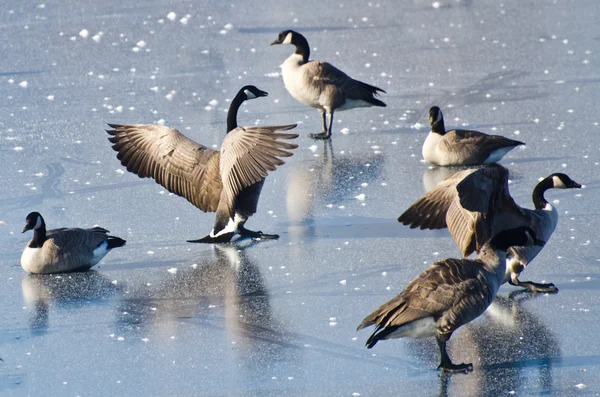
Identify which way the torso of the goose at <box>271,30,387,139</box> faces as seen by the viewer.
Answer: to the viewer's left

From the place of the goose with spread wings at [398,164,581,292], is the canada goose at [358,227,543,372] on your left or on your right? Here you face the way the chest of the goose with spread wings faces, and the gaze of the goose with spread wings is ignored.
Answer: on your right

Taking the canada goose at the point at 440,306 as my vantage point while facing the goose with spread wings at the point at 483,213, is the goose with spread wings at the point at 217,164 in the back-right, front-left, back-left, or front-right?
front-left

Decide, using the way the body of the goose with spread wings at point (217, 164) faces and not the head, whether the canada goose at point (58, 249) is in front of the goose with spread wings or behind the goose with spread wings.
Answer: behind

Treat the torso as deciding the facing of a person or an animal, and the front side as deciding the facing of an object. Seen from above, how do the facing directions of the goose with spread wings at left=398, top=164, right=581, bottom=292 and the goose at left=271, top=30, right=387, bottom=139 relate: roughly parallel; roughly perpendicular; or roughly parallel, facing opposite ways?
roughly parallel, facing opposite ways

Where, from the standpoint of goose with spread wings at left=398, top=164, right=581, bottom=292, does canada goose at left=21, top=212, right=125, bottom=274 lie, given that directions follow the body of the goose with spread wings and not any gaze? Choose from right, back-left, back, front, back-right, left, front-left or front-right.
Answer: back

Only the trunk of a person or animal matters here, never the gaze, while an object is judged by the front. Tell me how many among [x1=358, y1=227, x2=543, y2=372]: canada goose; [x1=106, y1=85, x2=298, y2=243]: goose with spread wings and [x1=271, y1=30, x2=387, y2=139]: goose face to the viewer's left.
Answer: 1

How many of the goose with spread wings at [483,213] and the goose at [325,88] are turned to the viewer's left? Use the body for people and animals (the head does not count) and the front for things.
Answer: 1

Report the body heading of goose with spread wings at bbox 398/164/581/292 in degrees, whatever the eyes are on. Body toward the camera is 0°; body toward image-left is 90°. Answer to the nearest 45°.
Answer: approximately 270°

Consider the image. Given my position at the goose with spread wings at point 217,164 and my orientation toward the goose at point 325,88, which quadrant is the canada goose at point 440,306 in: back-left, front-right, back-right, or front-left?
back-right

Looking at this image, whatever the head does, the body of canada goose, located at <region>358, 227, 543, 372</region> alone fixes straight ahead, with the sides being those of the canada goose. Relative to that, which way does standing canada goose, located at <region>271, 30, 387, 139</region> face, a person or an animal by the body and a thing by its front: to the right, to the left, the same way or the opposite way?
the opposite way

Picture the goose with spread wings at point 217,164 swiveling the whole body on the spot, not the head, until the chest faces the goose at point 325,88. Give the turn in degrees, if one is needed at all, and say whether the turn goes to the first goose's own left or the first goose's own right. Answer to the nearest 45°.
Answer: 0° — it already faces it
